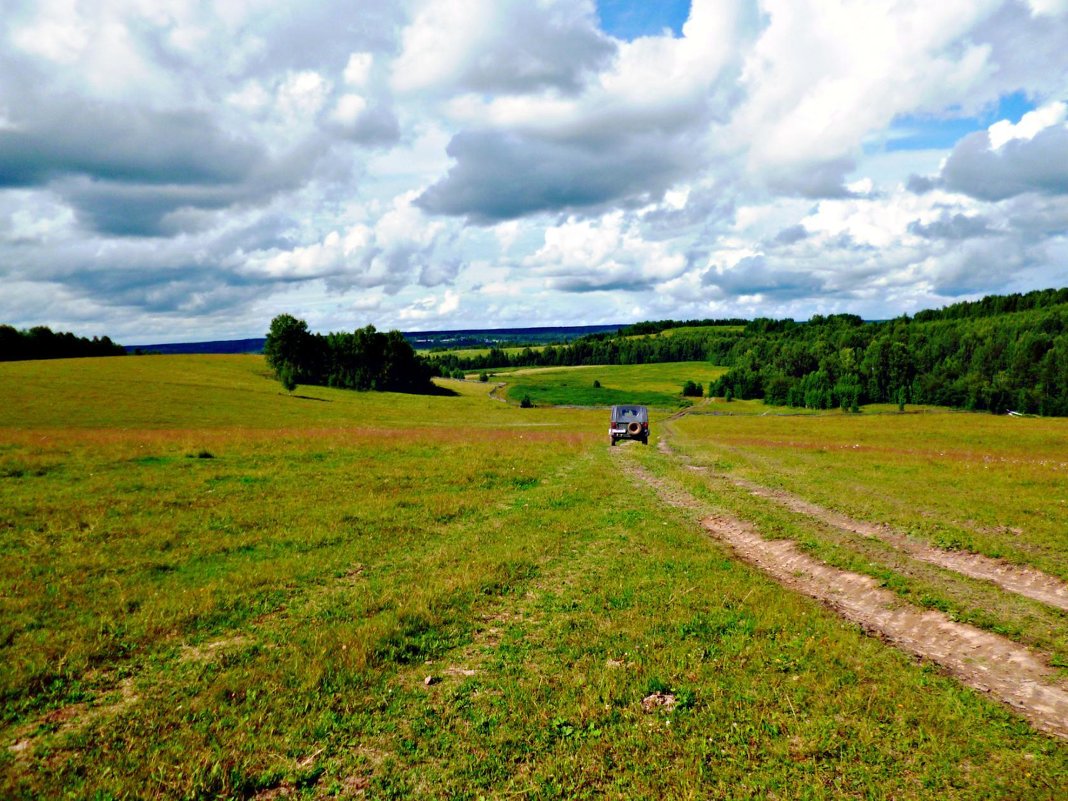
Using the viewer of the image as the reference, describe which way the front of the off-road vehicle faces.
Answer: facing away from the viewer
